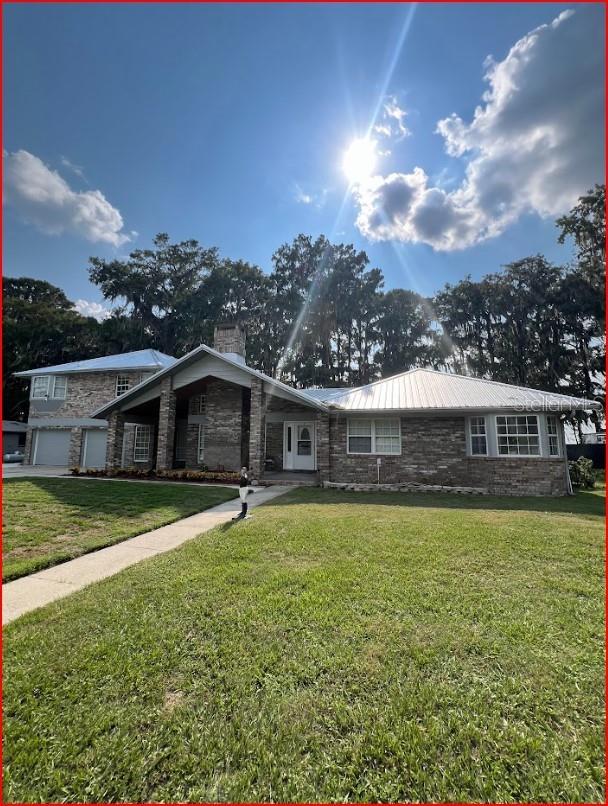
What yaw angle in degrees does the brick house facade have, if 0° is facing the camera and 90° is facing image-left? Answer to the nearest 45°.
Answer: approximately 0°
